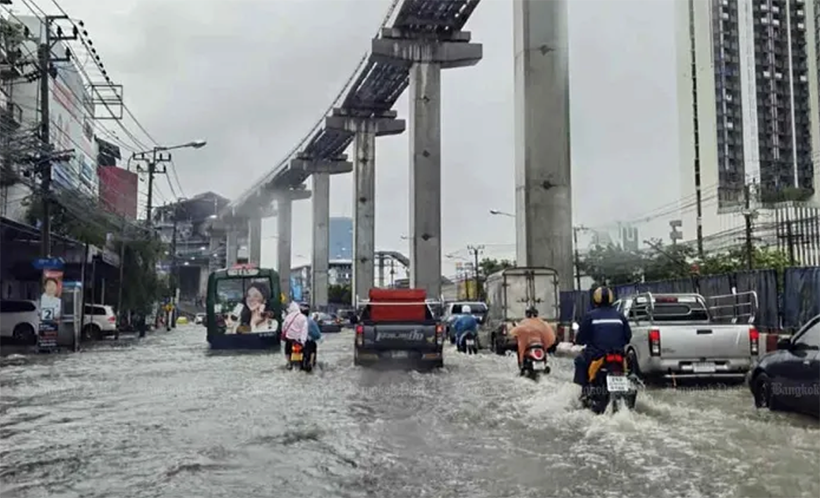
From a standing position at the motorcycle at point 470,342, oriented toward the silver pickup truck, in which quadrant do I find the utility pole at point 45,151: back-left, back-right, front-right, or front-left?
back-right

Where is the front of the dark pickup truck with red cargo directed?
away from the camera

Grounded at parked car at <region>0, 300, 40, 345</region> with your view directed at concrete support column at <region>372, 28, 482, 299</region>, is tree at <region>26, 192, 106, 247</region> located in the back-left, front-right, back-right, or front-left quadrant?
front-left

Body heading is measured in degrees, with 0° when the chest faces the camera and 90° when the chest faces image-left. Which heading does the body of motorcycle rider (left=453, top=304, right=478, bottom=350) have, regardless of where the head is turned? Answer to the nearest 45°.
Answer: approximately 180°

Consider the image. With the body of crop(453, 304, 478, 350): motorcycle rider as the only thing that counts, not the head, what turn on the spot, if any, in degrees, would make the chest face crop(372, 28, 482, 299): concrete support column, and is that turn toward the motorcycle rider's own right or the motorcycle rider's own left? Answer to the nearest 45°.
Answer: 0° — they already face it

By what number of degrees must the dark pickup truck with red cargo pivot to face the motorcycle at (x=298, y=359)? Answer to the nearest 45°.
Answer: approximately 90° to its left

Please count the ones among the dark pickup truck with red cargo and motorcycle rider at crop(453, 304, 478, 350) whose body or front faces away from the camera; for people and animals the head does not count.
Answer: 2

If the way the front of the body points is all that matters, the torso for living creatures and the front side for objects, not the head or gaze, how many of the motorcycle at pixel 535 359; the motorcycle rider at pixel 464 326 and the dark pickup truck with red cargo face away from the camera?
3

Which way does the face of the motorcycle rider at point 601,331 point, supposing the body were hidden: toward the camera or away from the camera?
away from the camera

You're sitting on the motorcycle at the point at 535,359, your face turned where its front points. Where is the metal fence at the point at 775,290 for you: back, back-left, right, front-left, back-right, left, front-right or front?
front-right

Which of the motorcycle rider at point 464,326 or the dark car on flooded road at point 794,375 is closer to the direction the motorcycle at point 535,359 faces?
the motorcycle rider

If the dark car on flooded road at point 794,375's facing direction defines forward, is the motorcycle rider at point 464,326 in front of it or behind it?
in front

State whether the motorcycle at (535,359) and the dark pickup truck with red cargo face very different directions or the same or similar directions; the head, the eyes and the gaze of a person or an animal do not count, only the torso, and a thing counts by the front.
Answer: same or similar directions

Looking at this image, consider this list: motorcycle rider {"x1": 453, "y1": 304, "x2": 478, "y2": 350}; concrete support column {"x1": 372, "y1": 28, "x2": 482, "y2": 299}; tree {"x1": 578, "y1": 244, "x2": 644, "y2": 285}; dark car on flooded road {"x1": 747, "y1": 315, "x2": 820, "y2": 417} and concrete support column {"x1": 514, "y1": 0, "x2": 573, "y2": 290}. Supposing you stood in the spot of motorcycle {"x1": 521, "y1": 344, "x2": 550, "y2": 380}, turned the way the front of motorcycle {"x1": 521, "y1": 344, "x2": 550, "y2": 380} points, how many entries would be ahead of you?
4

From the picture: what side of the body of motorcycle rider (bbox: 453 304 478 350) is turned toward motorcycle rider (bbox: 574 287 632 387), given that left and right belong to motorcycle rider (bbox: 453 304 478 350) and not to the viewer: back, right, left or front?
back

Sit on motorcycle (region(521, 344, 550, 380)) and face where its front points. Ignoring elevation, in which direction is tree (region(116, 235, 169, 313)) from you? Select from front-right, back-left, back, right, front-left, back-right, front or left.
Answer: front-left

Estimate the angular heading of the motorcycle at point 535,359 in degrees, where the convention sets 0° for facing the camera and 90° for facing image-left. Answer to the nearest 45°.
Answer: approximately 180°

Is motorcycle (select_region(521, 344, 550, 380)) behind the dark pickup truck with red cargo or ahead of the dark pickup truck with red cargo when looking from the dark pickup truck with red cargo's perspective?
behind

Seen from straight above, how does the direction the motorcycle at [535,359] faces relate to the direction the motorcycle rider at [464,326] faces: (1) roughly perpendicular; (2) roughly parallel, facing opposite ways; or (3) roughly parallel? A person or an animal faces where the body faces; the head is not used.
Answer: roughly parallel
